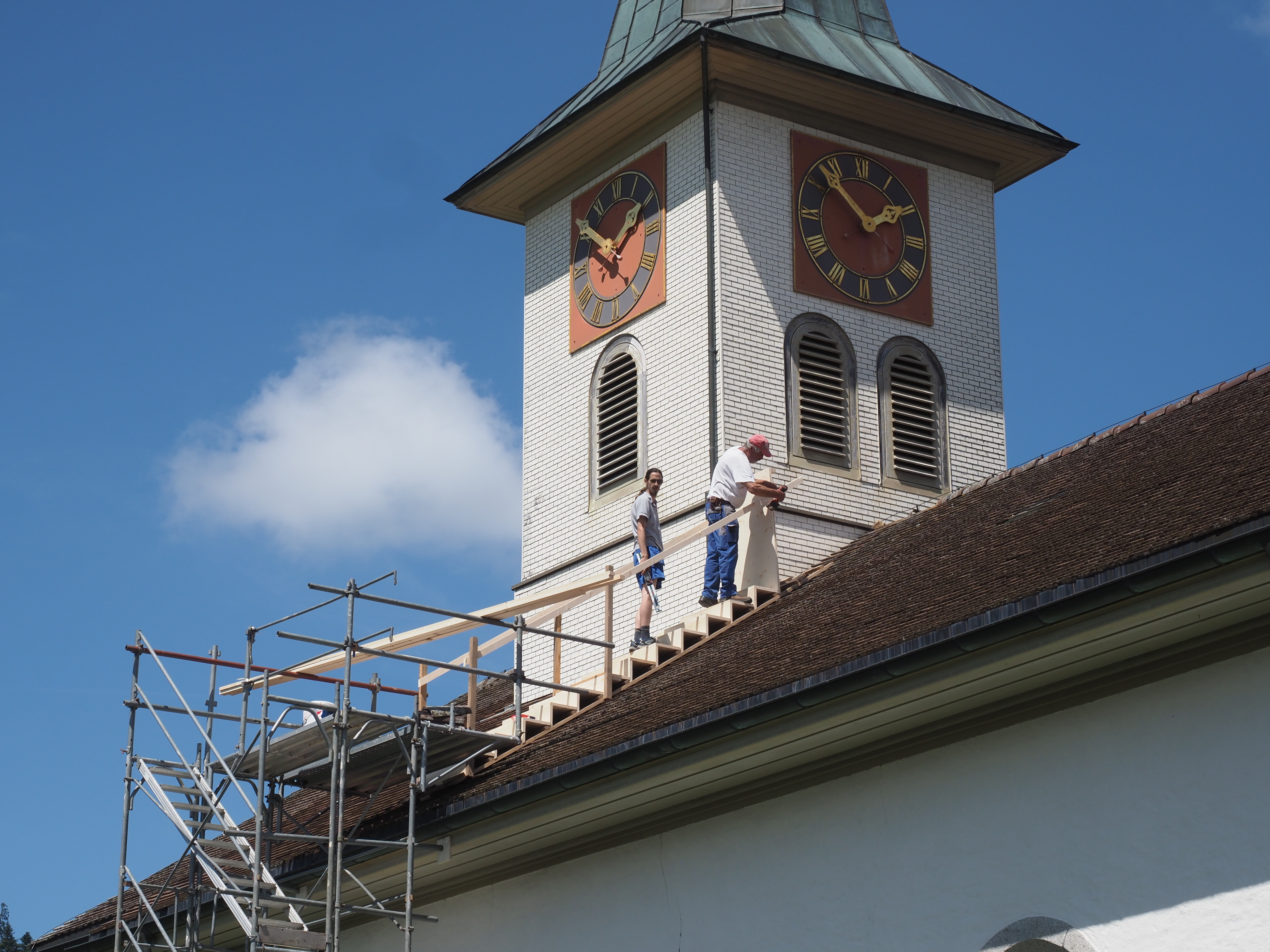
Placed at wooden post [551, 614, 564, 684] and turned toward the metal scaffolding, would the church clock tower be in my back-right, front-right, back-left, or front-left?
back-right

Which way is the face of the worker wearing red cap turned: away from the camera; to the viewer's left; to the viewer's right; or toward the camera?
to the viewer's right

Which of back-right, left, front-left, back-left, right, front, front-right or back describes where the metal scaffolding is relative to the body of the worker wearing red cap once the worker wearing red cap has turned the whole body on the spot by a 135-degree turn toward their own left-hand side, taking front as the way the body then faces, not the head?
left

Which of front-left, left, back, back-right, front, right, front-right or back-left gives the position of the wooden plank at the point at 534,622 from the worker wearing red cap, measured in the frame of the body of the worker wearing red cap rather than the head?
back

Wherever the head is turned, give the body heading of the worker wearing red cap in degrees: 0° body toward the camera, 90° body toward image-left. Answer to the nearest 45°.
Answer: approximately 270°
